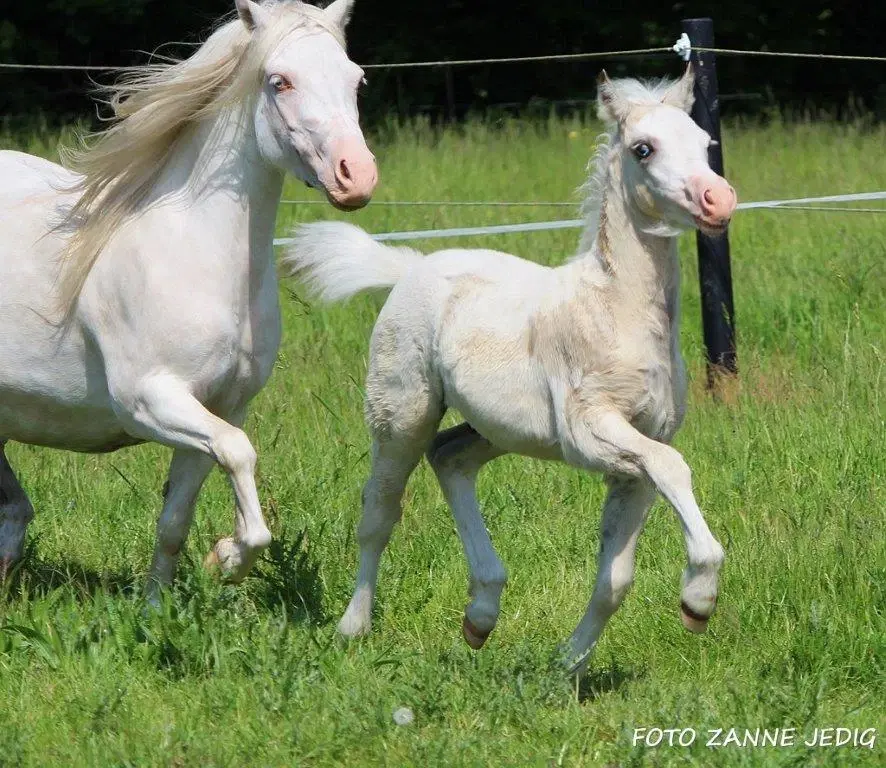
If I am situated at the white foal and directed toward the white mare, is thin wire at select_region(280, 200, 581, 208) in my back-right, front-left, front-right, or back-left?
front-right

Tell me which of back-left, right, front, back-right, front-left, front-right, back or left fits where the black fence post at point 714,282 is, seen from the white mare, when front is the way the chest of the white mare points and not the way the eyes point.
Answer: left

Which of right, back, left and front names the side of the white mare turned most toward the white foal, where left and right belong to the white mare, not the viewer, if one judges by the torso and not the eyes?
front

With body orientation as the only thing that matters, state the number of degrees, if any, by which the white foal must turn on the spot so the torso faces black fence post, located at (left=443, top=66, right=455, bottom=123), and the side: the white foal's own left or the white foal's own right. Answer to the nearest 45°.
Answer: approximately 135° to the white foal's own left

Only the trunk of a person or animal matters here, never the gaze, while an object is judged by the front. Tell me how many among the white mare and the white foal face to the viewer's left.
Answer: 0

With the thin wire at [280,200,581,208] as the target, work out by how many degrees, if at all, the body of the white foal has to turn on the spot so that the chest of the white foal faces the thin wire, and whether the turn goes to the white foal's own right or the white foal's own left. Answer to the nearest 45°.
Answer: approximately 135° to the white foal's own left

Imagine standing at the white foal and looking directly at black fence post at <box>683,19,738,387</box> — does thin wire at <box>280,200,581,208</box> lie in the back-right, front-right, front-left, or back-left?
front-left

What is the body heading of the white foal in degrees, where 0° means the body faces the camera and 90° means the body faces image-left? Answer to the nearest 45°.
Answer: approximately 315°

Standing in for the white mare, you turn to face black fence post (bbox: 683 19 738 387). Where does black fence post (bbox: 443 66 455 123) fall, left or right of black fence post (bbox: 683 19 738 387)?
left

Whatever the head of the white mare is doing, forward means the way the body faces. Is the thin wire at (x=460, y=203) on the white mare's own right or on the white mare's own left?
on the white mare's own left

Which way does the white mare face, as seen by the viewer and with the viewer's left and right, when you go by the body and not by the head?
facing the viewer and to the right of the viewer
